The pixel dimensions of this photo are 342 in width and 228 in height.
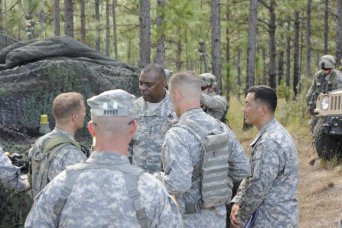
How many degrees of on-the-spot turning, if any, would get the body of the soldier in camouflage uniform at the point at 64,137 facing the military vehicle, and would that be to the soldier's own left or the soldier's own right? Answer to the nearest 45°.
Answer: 0° — they already face it

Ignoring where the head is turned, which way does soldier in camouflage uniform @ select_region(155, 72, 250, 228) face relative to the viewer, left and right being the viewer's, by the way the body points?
facing away from the viewer and to the left of the viewer

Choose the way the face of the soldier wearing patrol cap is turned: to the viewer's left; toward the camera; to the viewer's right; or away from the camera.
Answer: away from the camera

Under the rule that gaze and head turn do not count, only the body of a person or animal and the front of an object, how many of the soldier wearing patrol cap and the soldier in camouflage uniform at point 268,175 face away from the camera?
1

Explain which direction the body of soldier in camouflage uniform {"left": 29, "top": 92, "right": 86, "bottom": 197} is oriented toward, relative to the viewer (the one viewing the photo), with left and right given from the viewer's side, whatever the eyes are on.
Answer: facing away from the viewer and to the right of the viewer

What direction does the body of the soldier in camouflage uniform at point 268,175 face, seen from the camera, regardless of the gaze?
to the viewer's left

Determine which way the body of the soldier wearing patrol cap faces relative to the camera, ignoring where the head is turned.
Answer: away from the camera

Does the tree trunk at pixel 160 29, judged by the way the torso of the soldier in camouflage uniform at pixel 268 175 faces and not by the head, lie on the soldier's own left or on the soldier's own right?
on the soldier's own right
